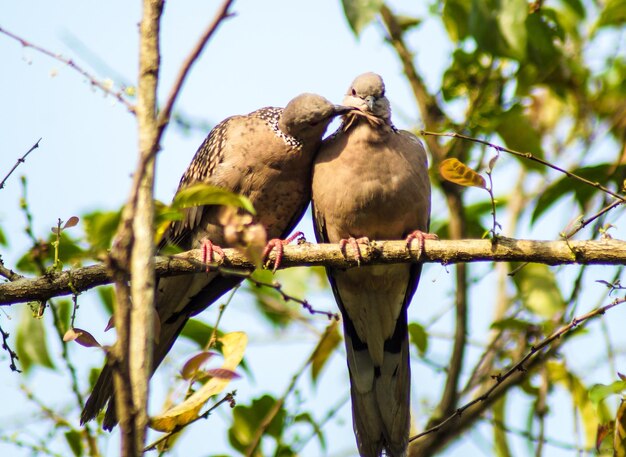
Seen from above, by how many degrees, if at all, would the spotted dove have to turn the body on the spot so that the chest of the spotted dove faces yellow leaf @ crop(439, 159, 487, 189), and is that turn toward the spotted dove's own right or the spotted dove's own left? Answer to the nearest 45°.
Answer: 0° — it already faces it

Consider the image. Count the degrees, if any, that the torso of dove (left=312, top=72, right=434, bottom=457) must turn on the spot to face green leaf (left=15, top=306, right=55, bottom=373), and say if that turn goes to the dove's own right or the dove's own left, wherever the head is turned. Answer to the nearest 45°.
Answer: approximately 90° to the dove's own right

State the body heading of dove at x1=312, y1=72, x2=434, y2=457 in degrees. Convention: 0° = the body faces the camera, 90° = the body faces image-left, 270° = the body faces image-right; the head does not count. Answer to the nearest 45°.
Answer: approximately 0°

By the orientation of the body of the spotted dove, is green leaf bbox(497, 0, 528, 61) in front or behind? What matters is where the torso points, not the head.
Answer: in front
